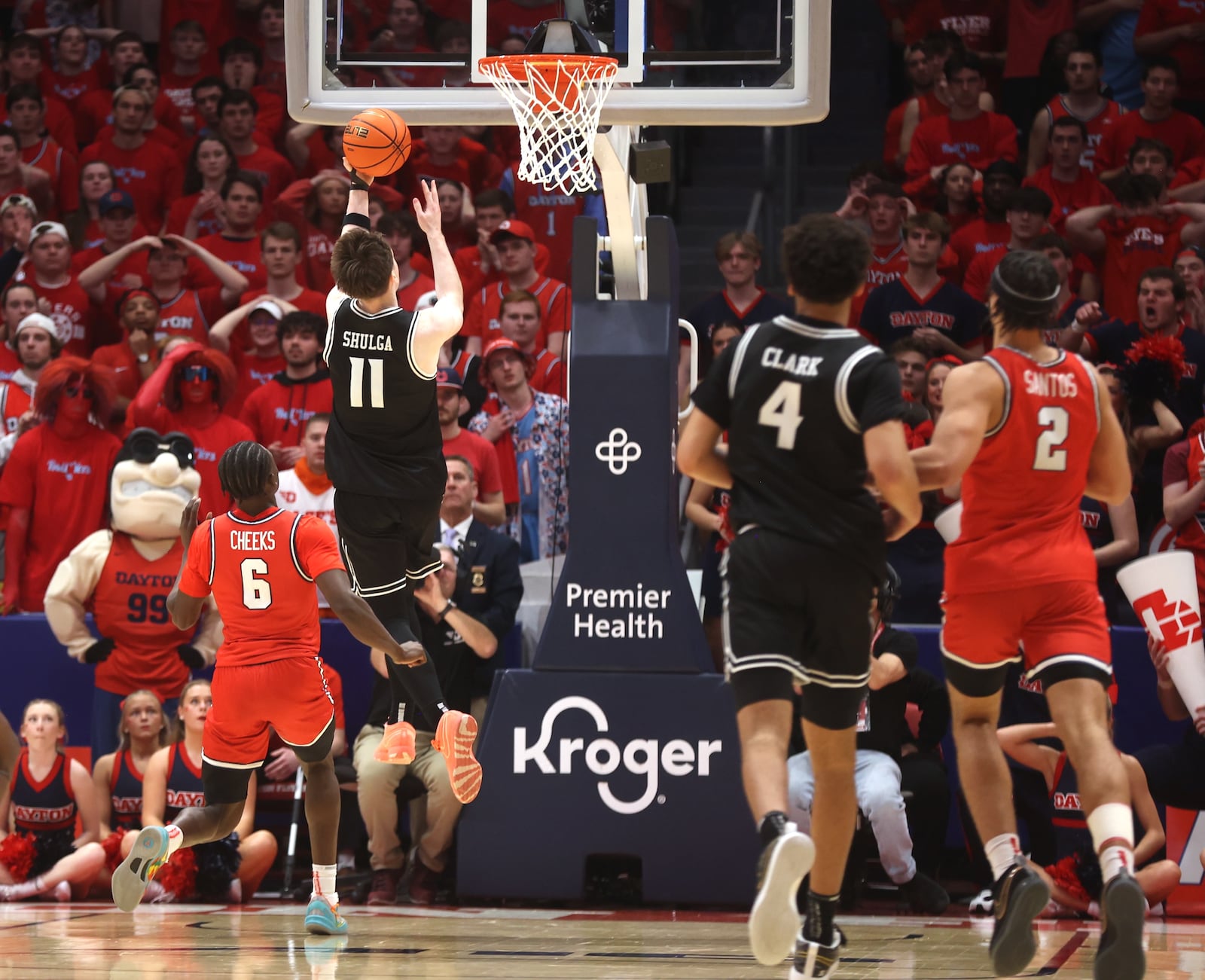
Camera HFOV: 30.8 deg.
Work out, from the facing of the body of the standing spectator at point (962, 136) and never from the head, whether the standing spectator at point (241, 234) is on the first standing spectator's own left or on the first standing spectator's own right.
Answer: on the first standing spectator's own right

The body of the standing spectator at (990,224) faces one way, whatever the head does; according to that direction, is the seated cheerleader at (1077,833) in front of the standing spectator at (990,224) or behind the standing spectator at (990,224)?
in front

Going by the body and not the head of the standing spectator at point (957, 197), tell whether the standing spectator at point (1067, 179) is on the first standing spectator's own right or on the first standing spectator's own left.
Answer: on the first standing spectator's own left

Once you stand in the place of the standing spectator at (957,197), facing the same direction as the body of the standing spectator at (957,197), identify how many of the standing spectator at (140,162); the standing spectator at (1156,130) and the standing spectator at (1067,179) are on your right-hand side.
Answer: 1

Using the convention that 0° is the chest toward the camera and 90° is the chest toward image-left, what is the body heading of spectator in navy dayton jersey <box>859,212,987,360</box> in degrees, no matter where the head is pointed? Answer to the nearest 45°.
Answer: approximately 0°

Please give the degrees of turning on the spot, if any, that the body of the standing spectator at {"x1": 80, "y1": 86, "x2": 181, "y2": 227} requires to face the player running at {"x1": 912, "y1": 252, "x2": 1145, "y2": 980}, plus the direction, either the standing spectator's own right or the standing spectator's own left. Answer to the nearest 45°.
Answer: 0° — they already face them
